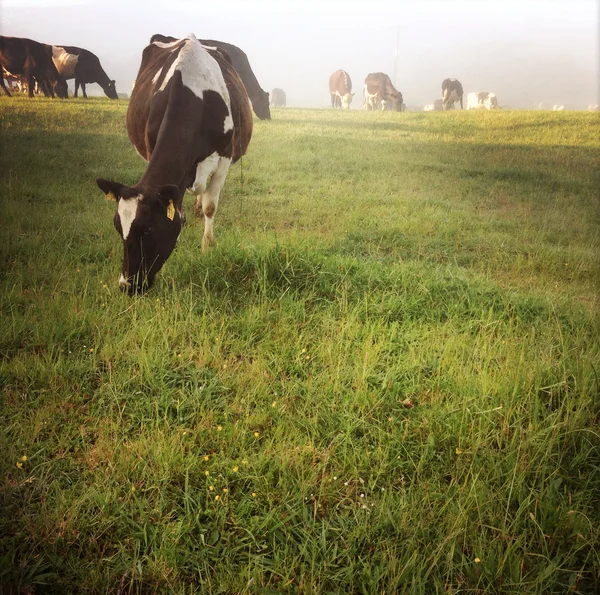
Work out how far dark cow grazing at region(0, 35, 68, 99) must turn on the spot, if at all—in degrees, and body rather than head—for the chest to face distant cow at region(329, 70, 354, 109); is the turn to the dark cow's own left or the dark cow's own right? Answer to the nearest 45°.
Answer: approximately 45° to the dark cow's own left

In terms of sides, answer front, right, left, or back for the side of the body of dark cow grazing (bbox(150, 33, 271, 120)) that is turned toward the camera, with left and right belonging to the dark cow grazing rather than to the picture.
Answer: right

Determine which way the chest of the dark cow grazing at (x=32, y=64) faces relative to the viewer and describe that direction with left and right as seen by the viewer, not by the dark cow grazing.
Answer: facing to the right of the viewer

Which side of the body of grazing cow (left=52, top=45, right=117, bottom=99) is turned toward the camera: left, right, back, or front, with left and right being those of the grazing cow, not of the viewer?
right

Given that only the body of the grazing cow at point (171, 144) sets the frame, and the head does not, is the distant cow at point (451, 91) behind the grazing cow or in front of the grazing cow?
behind

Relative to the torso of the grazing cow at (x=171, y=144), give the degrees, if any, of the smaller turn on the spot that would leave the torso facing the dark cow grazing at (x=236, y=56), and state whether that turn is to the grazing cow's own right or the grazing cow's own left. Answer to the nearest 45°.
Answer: approximately 180°
